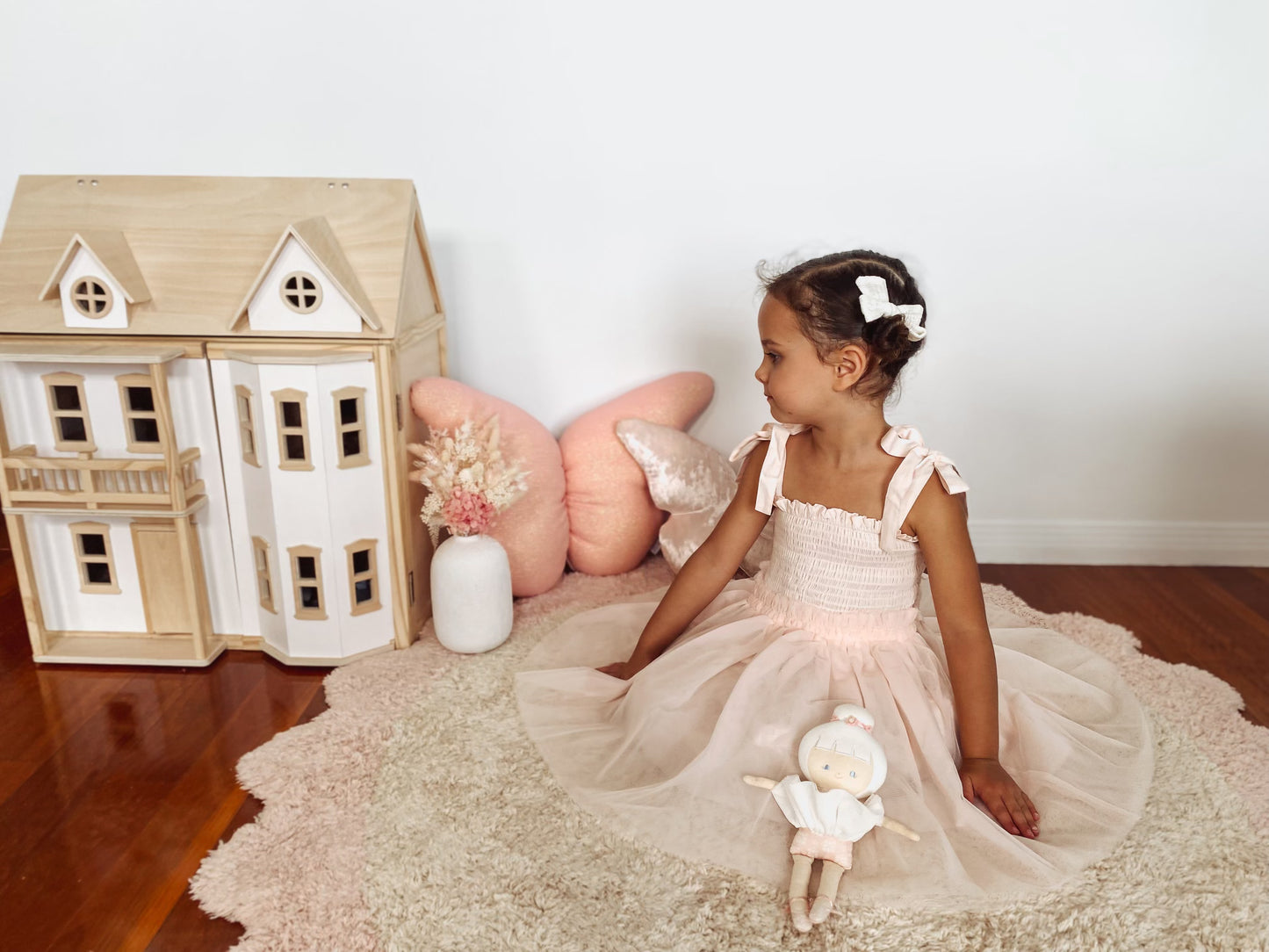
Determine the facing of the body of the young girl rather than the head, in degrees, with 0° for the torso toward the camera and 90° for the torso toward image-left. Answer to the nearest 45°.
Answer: approximately 45°

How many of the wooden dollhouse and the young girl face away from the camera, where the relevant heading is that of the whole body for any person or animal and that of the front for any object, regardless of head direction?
0

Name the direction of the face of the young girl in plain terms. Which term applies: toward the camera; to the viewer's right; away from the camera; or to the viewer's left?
to the viewer's left

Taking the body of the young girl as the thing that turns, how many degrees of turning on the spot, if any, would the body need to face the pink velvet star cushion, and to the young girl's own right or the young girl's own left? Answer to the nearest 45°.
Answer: approximately 90° to the young girl's own right

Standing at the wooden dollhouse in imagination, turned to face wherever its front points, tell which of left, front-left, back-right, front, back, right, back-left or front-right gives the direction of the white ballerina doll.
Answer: front-left

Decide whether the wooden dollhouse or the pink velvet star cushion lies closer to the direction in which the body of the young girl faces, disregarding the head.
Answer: the wooden dollhouse

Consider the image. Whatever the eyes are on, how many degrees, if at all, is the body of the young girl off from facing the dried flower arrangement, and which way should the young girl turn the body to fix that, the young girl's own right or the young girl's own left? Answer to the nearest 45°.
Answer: approximately 45° to the young girl's own right

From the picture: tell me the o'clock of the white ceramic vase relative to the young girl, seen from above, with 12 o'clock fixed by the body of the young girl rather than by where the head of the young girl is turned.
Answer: The white ceramic vase is roughly at 2 o'clock from the young girl.
